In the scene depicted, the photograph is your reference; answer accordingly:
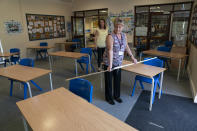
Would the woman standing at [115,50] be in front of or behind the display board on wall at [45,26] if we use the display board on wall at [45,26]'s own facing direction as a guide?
in front

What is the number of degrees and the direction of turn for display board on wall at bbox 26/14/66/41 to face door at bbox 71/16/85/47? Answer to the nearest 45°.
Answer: approximately 90° to its left

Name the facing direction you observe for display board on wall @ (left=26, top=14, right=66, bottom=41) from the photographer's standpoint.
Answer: facing the viewer and to the right of the viewer

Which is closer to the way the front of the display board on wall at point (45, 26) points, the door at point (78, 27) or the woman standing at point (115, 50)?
the woman standing

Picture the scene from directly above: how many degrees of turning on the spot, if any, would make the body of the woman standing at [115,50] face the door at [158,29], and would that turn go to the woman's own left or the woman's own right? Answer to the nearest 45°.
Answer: approximately 135° to the woman's own left

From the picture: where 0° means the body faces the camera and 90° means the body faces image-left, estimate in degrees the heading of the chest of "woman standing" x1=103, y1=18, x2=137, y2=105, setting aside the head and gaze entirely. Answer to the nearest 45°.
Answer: approximately 315°

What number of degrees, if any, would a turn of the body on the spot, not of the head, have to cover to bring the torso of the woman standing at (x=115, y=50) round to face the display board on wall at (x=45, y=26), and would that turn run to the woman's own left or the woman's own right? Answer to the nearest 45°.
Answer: approximately 180°

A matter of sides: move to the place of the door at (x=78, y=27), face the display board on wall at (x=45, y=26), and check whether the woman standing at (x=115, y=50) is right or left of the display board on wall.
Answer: left

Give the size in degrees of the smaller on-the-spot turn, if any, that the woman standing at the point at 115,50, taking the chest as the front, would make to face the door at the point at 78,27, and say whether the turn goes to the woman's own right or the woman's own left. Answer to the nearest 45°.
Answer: approximately 135° to the woman's own left
